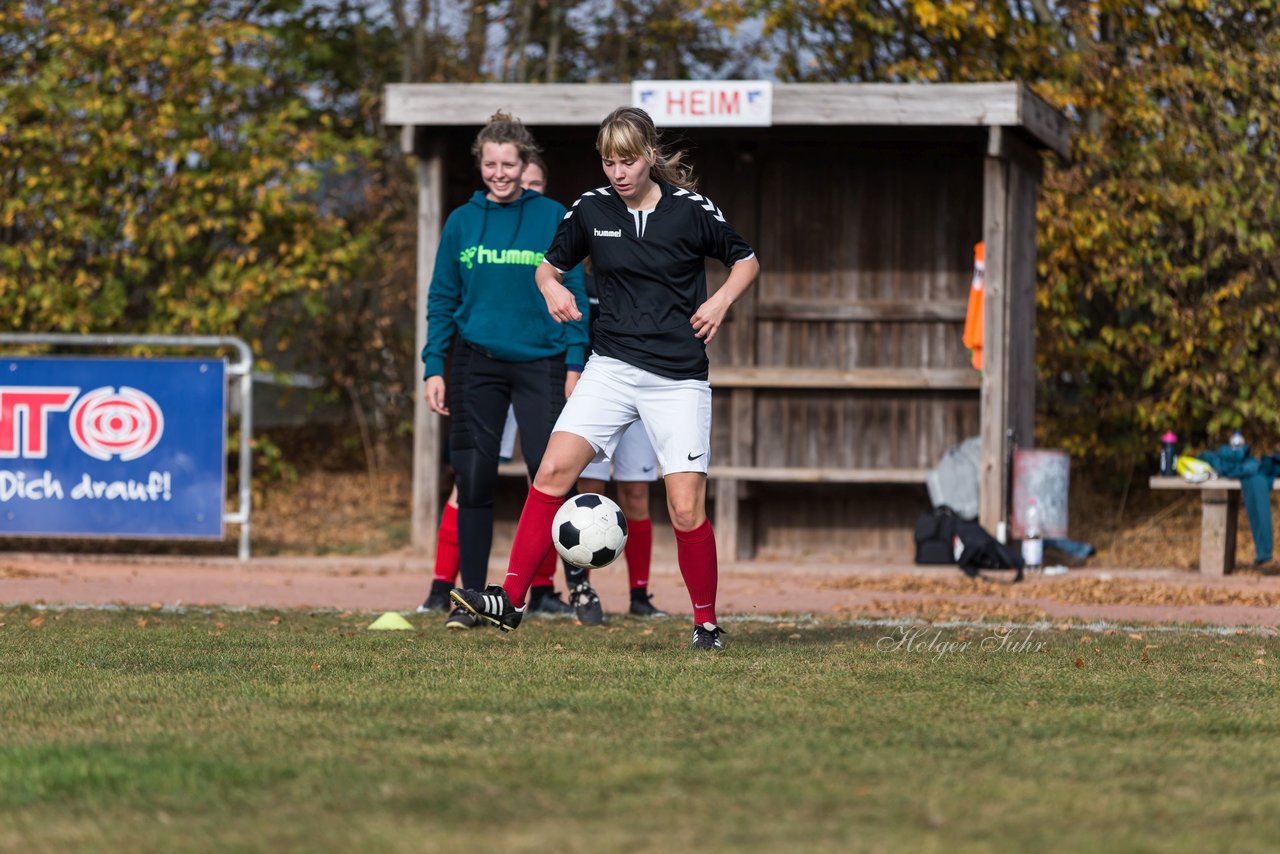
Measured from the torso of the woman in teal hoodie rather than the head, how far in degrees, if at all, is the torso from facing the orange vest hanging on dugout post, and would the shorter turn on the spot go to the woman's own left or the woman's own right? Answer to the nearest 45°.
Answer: approximately 135° to the woman's own left

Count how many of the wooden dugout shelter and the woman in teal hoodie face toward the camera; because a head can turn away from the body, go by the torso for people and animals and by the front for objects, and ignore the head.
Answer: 2

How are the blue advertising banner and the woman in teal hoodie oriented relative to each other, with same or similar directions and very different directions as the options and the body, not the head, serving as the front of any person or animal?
same or similar directions

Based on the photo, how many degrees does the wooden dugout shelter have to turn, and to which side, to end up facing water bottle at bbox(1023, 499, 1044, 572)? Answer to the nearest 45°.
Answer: approximately 45° to its left

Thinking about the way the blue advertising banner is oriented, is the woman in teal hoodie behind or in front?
in front

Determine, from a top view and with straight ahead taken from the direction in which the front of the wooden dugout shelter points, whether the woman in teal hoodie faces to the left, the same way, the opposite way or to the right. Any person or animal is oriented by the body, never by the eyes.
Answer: the same way

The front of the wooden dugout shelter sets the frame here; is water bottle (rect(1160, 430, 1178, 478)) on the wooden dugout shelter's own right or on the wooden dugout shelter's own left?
on the wooden dugout shelter's own left

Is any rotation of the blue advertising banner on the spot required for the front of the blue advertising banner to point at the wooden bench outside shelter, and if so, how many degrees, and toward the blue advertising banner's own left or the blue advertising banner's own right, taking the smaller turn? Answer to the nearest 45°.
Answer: approximately 90° to the blue advertising banner's own left

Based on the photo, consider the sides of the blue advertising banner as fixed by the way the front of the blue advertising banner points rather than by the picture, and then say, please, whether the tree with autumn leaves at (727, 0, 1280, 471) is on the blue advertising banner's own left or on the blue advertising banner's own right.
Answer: on the blue advertising banner's own left

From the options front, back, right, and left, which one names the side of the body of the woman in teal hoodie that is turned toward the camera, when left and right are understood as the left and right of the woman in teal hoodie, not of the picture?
front

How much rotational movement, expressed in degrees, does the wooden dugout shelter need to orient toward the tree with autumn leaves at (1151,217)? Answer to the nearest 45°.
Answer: approximately 135° to its left

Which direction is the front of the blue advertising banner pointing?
toward the camera

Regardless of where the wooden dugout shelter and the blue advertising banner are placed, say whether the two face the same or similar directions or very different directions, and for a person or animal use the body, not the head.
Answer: same or similar directions

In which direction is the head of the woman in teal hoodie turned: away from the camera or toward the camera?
toward the camera

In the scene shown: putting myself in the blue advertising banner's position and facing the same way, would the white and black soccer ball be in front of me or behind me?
in front

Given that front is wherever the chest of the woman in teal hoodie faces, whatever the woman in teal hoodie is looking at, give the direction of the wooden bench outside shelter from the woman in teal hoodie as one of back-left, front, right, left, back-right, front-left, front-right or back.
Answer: back-left

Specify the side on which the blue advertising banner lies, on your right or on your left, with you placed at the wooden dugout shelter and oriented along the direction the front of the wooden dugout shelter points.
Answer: on your right
